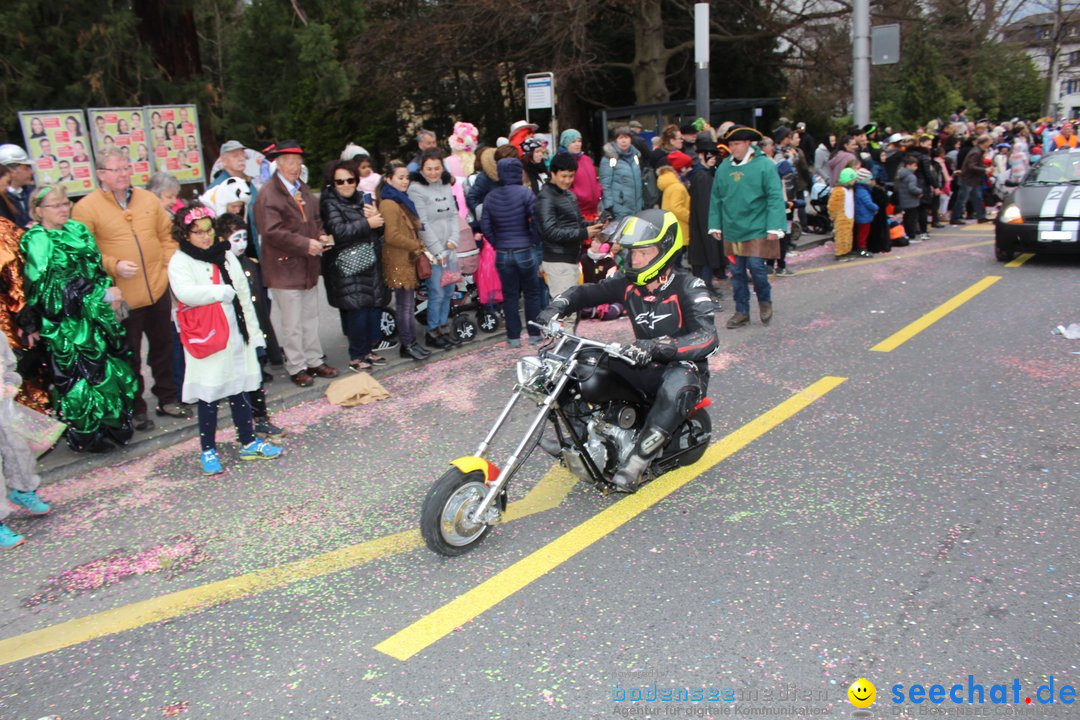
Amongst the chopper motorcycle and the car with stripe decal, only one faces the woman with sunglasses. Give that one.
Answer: the car with stripe decal

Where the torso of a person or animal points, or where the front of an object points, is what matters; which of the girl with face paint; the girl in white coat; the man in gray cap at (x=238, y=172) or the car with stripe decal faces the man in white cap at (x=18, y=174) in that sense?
the car with stripe decal

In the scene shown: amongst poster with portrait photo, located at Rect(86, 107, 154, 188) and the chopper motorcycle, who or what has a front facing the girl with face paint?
the poster with portrait photo

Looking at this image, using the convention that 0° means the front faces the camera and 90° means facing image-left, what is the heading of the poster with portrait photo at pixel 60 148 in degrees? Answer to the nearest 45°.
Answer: approximately 0°

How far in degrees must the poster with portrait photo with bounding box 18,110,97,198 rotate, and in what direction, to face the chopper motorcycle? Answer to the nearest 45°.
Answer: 0° — it already faces it

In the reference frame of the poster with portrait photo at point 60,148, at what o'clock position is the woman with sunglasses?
The woman with sunglasses is roughly at 11 o'clock from the poster with portrait photo.

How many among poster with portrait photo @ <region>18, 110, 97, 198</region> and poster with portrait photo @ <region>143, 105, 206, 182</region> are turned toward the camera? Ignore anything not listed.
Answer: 2

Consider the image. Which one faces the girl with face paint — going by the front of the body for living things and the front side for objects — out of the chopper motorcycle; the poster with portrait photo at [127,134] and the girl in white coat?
the poster with portrait photo

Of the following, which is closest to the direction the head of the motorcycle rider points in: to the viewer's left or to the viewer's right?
to the viewer's left

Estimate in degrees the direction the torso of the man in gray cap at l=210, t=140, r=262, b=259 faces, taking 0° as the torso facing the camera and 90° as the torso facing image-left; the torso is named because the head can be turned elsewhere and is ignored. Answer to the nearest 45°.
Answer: approximately 315°

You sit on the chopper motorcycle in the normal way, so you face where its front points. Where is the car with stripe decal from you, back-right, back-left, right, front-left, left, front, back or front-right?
back
